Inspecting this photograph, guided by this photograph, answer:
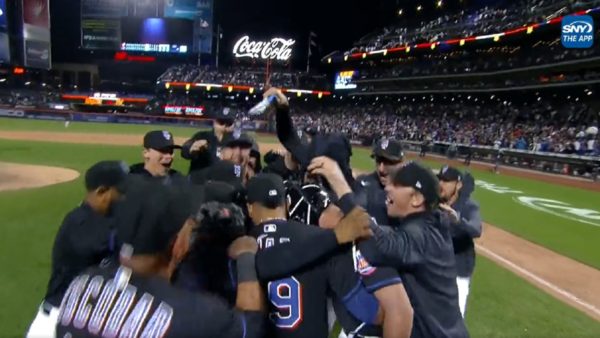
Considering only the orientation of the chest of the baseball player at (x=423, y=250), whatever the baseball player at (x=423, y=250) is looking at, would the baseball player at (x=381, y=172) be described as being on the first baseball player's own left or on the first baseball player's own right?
on the first baseball player's own right

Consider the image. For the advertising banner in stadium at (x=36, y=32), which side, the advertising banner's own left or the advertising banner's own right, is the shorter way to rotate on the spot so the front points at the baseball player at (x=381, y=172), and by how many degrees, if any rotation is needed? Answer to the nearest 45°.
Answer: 0° — it already faces them

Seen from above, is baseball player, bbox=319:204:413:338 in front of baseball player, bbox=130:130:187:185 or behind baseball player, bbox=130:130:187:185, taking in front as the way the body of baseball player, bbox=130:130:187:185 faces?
in front

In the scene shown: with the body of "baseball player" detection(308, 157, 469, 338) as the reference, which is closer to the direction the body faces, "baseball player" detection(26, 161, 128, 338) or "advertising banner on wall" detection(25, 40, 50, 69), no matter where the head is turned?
the baseball player

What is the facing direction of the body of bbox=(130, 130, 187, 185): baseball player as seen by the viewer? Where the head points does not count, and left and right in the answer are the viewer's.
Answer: facing the viewer and to the right of the viewer

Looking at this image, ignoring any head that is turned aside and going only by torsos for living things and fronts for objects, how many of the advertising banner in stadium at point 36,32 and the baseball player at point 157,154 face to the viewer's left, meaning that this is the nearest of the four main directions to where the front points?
0

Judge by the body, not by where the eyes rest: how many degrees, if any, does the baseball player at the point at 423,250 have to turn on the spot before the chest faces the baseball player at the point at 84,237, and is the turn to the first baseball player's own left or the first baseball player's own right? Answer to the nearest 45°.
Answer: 0° — they already face them

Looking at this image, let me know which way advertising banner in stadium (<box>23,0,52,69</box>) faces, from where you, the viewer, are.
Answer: facing the viewer

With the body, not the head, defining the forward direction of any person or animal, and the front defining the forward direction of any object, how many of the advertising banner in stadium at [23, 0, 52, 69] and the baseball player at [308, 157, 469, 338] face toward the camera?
1

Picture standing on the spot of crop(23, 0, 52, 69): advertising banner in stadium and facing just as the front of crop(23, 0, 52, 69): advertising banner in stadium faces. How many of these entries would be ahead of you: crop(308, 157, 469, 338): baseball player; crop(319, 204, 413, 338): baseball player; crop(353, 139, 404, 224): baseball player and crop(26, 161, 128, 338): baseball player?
4

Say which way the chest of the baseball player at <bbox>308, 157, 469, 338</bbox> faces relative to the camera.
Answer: to the viewer's left

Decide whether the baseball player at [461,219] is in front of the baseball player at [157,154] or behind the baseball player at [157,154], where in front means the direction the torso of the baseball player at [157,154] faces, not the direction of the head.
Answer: in front

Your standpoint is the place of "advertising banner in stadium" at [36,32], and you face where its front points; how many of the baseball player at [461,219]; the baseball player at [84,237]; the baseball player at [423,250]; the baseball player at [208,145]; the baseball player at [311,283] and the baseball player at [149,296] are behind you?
0

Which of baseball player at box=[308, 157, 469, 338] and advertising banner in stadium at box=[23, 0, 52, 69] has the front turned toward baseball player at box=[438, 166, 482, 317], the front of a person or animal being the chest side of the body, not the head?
the advertising banner in stadium

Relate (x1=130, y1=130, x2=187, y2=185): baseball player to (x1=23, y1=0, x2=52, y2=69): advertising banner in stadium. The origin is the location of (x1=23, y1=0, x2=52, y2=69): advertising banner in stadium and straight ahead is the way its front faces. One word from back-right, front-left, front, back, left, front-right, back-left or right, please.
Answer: front

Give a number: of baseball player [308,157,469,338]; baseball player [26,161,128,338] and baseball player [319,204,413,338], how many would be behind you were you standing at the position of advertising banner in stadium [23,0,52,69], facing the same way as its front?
0

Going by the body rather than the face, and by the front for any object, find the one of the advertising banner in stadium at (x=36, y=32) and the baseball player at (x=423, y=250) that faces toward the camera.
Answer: the advertising banner in stadium

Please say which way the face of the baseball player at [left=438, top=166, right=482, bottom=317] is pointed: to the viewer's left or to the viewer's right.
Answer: to the viewer's left

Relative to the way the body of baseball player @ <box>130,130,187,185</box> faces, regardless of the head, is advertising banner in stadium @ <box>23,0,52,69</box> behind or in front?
behind
